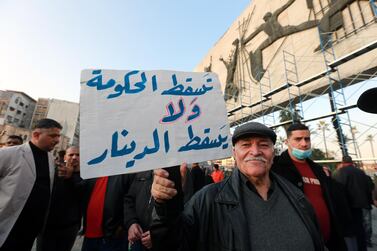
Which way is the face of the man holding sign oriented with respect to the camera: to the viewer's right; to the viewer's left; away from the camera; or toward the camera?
toward the camera

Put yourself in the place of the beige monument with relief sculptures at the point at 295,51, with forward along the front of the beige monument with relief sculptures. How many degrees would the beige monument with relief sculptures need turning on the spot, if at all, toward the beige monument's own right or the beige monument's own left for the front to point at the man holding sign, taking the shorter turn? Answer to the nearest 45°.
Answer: approximately 45° to the beige monument's own left

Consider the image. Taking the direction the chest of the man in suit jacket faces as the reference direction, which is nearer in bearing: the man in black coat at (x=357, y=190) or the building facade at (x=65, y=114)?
the man in black coat

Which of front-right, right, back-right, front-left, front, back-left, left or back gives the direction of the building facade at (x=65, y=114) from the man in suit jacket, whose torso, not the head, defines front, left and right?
back-left

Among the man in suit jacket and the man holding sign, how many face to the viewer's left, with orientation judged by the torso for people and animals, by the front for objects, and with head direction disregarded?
0

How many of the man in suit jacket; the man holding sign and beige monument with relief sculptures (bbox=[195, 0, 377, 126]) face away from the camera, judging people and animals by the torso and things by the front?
0

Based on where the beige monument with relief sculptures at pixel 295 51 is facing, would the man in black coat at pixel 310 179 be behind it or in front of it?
in front

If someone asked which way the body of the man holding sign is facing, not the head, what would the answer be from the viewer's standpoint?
toward the camera

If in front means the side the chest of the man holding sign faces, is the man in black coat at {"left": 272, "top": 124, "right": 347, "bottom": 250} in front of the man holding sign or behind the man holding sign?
behind

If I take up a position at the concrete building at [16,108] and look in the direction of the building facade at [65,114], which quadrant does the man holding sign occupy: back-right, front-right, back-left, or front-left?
front-right

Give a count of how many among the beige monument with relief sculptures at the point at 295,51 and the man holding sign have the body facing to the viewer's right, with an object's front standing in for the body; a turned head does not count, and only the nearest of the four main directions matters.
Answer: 0

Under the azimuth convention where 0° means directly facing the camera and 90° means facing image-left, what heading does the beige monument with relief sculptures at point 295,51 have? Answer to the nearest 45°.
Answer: approximately 45°
